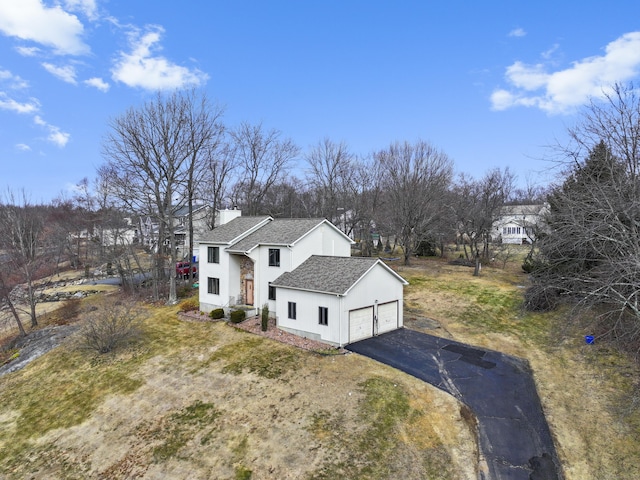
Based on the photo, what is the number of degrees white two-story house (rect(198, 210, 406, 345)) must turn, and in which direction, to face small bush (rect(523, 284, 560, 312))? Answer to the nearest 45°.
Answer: approximately 135° to its left

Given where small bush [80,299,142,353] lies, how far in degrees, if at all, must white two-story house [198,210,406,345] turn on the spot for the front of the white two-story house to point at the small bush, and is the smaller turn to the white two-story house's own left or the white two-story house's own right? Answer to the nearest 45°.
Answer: approximately 45° to the white two-story house's own right

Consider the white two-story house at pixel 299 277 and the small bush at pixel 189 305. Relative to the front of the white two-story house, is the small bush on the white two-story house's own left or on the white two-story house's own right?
on the white two-story house's own right

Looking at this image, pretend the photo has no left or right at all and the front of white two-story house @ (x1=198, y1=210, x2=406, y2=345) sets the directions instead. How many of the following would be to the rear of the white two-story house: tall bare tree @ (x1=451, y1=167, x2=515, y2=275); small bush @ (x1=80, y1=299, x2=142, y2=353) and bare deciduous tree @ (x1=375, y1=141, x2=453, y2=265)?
2

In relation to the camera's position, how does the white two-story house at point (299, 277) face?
facing the viewer and to the left of the viewer

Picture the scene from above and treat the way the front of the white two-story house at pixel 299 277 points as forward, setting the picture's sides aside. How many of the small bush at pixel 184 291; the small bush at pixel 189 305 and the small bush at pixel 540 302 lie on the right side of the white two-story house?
2

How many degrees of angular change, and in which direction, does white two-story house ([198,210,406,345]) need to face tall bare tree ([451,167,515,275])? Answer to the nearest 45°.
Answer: approximately 180°

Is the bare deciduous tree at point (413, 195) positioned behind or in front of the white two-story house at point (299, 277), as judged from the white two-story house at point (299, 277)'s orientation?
behind

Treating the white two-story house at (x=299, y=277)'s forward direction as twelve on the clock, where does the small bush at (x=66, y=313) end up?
The small bush is roughly at 2 o'clock from the white two-story house.

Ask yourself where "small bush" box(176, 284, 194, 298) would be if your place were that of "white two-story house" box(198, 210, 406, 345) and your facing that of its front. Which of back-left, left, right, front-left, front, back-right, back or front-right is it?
right
